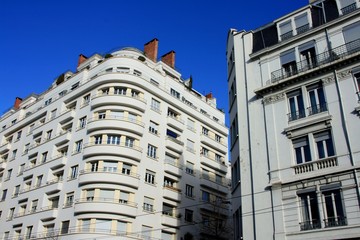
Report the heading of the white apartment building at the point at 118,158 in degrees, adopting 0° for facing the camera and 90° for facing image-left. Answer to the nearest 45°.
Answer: approximately 0°

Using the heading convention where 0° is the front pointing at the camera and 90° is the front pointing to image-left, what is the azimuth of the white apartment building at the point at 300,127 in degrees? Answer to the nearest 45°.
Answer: approximately 45°

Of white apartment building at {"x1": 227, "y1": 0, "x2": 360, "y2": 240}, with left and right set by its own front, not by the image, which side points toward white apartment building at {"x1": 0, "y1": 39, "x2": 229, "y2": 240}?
right
